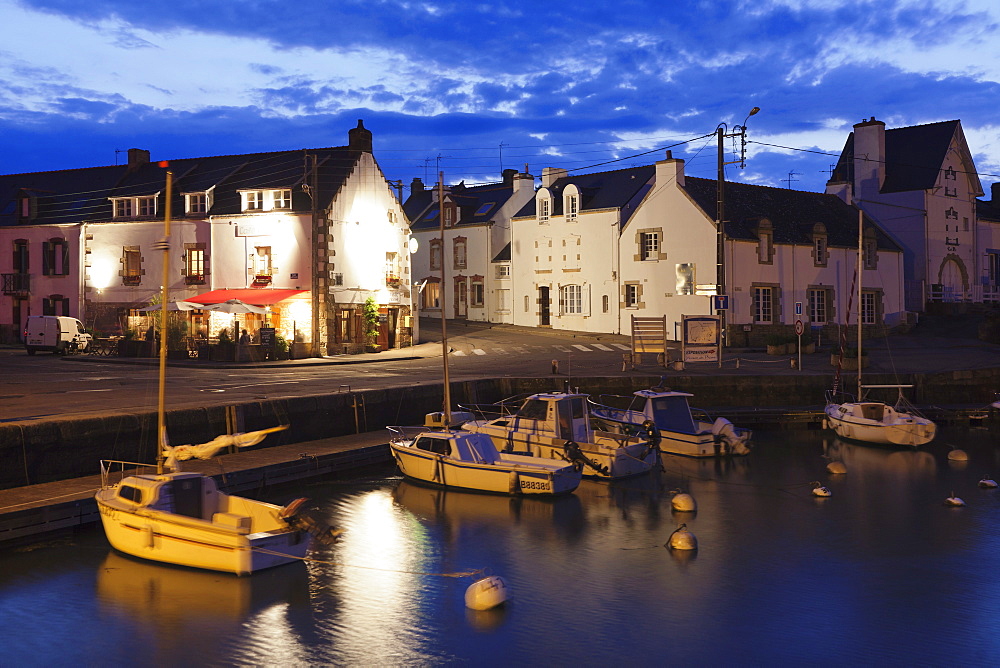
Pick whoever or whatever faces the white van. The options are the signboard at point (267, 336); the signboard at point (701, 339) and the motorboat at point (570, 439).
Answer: the motorboat

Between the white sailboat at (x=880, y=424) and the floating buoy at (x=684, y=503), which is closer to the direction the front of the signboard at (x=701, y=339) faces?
the floating buoy

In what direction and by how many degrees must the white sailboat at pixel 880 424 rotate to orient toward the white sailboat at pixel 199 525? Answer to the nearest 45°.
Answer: approximately 90° to its left

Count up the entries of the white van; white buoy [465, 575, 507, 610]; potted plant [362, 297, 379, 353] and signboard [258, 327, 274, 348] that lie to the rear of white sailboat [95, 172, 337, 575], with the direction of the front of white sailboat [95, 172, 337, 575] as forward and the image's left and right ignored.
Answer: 1

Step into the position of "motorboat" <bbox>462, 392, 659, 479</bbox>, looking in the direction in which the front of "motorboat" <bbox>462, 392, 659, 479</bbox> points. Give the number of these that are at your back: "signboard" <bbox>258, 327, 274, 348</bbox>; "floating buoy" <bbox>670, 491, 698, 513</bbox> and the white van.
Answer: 1

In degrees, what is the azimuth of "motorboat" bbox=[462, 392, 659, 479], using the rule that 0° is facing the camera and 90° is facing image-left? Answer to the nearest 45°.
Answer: approximately 135°

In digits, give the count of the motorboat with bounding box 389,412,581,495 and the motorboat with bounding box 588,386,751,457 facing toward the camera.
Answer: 0

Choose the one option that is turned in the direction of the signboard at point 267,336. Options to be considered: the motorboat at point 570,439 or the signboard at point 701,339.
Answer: the motorboat

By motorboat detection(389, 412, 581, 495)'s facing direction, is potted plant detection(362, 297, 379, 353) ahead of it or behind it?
ahead

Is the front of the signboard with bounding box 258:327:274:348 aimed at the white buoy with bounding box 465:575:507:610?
yes

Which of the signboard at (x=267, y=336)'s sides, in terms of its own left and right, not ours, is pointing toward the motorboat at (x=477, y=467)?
front

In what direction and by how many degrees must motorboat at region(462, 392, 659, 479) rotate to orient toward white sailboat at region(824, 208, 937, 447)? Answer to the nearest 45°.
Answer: approximately 90° to its right

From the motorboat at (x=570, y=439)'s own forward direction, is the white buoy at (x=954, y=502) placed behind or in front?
behind

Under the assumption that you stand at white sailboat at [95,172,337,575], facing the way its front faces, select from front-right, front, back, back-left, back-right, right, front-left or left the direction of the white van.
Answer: front-right

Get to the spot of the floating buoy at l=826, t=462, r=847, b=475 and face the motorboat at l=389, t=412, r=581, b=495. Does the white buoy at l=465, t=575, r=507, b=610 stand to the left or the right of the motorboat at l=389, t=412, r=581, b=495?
left
